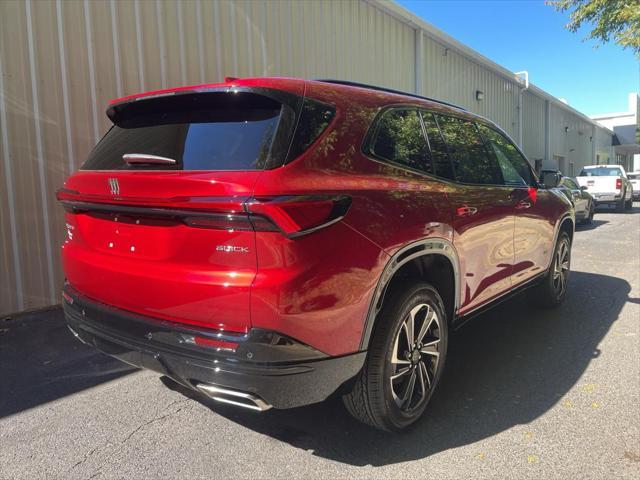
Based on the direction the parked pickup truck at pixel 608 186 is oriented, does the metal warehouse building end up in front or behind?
behind

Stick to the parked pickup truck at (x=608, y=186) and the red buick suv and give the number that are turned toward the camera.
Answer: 0

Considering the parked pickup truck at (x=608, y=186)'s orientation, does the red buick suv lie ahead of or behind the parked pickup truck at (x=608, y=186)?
behind

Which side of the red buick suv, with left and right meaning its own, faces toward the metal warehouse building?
left

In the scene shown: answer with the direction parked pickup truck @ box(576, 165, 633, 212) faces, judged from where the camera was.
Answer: facing away from the viewer

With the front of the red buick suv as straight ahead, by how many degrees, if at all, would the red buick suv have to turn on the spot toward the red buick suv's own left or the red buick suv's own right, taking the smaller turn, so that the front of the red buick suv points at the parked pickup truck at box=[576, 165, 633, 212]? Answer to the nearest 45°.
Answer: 0° — it already faces it

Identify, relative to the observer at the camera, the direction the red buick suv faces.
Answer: facing away from the viewer and to the right of the viewer

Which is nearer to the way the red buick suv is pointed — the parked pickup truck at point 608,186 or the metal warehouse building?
the parked pickup truck
